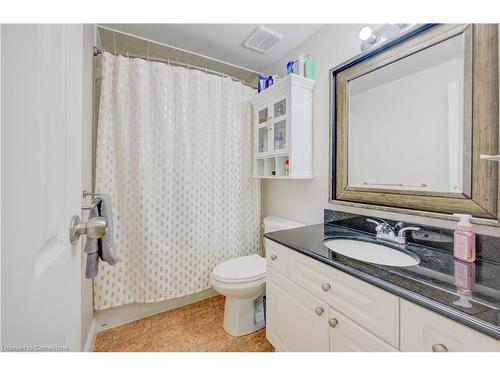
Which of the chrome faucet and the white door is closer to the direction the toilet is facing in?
the white door

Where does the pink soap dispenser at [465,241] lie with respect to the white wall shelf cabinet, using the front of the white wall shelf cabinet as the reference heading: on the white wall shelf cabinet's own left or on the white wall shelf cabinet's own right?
on the white wall shelf cabinet's own left

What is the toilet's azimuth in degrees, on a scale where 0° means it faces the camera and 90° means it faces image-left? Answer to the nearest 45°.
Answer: approximately 45°

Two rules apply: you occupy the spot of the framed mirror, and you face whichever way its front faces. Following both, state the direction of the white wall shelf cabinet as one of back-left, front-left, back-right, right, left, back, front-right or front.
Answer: front-right

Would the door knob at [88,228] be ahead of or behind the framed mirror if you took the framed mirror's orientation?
ahead
